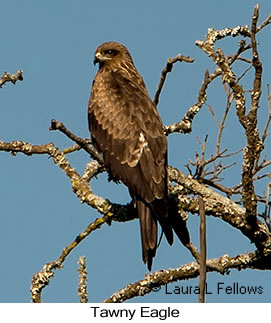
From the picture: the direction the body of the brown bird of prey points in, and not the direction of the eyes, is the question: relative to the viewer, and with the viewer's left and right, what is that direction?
facing away from the viewer and to the left of the viewer
